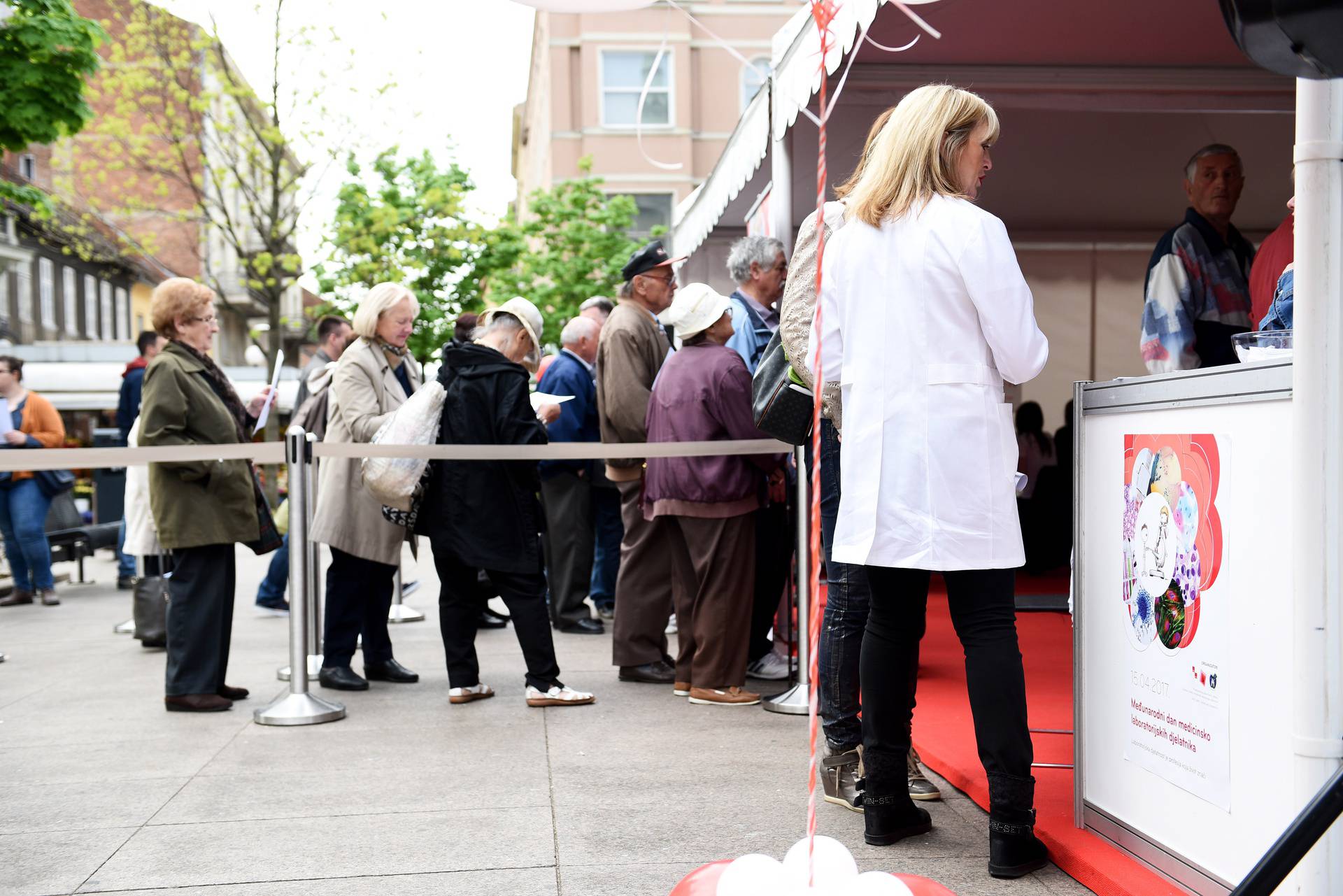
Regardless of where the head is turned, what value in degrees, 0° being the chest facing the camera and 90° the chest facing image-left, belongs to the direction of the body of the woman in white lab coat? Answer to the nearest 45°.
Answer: approximately 225°

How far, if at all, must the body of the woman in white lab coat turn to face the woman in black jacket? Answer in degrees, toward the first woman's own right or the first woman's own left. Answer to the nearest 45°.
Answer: approximately 90° to the first woman's own left

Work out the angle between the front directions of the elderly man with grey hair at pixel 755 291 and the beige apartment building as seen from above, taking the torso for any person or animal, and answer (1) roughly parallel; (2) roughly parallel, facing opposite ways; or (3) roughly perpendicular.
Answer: roughly perpendicular

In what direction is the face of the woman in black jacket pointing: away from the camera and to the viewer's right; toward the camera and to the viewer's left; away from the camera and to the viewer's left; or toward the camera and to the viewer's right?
away from the camera and to the viewer's right

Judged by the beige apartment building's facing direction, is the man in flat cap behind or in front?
in front

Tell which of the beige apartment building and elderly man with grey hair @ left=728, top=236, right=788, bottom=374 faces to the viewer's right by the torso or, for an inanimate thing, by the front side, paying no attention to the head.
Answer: the elderly man with grey hair

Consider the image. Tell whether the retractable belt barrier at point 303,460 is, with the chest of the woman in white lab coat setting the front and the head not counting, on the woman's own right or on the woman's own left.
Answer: on the woman's own left

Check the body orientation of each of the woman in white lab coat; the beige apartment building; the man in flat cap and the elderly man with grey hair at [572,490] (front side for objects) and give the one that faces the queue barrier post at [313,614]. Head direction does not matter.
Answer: the beige apartment building

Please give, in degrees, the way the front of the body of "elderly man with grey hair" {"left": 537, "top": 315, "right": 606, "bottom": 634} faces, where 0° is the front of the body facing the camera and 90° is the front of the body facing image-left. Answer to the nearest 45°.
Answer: approximately 270°

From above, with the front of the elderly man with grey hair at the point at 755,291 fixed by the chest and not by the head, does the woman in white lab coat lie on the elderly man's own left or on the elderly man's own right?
on the elderly man's own right

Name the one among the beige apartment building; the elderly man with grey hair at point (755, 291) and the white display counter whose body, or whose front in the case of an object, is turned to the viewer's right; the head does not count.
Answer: the elderly man with grey hair

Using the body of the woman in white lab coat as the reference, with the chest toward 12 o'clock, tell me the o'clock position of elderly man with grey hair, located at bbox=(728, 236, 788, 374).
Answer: The elderly man with grey hair is roughly at 10 o'clock from the woman in white lab coat.

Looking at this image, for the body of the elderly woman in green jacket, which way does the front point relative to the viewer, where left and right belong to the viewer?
facing to the right of the viewer
